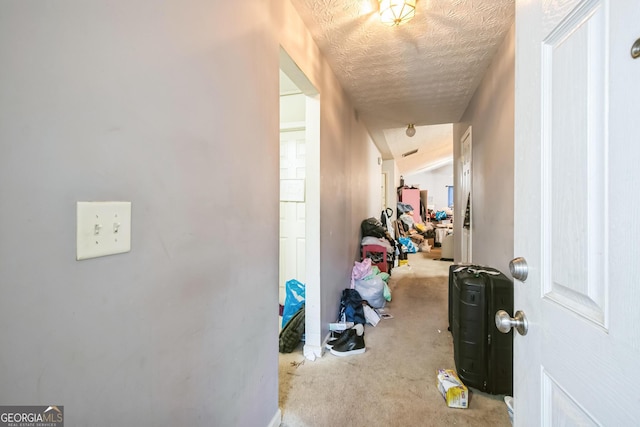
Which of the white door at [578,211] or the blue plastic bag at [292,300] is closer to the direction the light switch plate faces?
the white door

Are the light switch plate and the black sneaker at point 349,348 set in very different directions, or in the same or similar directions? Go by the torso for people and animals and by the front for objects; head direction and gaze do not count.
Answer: very different directions

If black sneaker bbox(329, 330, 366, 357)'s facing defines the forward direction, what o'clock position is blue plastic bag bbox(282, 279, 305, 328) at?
The blue plastic bag is roughly at 1 o'clock from the black sneaker.

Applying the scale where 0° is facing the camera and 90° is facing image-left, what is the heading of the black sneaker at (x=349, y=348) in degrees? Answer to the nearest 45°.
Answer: approximately 90°

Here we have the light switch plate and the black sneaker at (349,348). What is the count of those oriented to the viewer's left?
1

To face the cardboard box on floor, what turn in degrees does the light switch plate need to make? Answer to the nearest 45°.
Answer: approximately 45° to its left

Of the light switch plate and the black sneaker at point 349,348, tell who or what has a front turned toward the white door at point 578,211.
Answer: the light switch plate

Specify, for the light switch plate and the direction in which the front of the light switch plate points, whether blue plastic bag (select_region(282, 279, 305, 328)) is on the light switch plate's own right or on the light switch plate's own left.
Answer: on the light switch plate's own left
